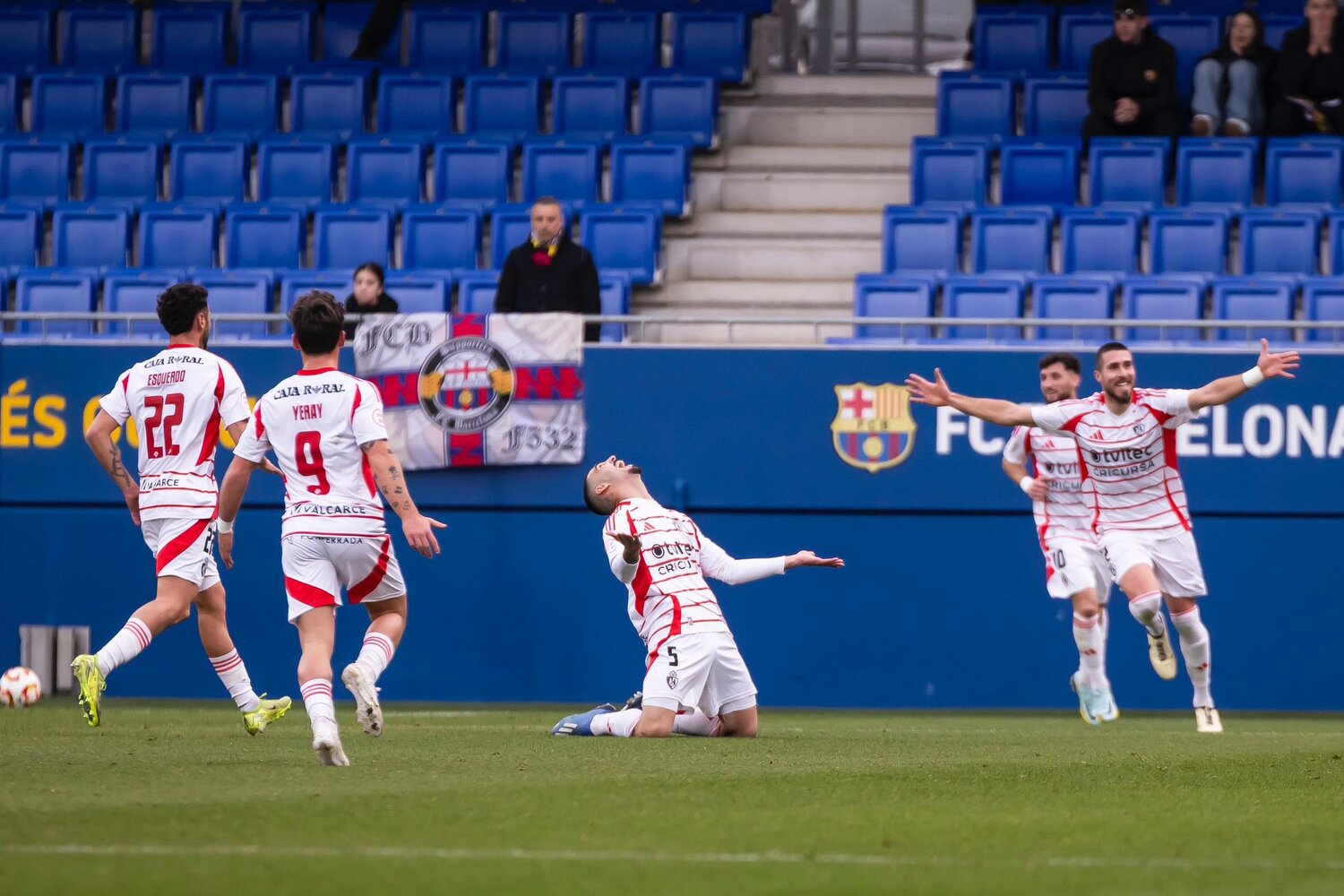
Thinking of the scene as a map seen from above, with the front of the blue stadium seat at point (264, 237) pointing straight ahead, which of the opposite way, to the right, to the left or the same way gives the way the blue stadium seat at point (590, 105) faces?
the same way

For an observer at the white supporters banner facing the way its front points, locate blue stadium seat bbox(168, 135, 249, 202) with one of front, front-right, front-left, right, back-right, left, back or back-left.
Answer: back-right

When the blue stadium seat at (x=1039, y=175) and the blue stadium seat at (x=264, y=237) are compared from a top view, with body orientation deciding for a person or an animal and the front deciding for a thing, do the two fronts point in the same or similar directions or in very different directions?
same or similar directions

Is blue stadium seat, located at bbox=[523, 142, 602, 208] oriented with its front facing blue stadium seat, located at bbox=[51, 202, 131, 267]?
no

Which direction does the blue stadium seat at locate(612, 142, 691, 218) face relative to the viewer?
toward the camera

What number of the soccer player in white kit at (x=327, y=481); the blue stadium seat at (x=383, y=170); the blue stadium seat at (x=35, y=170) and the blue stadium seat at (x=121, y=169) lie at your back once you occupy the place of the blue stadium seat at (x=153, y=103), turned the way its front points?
0

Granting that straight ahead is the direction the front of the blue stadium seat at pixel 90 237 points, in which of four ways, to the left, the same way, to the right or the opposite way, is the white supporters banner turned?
the same way

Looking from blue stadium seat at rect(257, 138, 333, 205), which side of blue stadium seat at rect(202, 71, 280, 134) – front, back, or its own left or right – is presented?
front

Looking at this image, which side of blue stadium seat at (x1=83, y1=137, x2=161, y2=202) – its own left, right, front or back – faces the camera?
front

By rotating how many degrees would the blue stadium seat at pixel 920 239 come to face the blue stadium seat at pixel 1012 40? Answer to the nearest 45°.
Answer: approximately 180°

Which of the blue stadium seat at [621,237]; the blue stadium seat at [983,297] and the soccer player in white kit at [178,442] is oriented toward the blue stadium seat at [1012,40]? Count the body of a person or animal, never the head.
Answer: the soccer player in white kit

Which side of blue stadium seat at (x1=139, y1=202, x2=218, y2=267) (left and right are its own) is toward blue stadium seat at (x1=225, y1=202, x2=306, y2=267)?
left

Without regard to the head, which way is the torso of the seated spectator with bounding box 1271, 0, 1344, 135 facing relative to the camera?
toward the camera

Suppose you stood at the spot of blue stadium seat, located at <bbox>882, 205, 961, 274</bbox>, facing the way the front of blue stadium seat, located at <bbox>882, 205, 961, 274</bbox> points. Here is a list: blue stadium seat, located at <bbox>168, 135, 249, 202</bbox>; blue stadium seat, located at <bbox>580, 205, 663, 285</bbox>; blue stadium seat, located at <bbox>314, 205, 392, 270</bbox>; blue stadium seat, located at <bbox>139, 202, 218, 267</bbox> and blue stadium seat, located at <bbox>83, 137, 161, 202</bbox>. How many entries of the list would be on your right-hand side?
5

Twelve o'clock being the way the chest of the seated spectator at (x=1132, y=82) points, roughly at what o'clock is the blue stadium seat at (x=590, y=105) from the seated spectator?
The blue stadium seat is roughly at 3 o'clock from the seated spectator.

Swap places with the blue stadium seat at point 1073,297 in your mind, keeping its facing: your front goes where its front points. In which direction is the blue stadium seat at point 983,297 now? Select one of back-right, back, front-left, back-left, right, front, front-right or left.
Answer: right

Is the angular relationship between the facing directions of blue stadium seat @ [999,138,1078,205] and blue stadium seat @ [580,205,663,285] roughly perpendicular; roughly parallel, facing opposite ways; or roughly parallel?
roughly parallel

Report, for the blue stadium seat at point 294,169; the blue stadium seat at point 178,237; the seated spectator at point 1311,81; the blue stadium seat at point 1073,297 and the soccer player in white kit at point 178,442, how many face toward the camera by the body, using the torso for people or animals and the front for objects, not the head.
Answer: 4

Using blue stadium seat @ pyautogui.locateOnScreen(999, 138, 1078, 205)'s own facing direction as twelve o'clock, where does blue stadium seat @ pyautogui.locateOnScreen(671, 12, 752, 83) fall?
blue stadium seat @ pyautogui.locateOnScreen(671, 12, 752, 83) is roughly at 4 o'clock from blue stadium seat @ pyautogui.locateOnScreen(999, 138, 1078, 205).

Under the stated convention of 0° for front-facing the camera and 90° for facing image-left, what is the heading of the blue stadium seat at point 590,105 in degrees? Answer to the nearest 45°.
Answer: approximately 0°
